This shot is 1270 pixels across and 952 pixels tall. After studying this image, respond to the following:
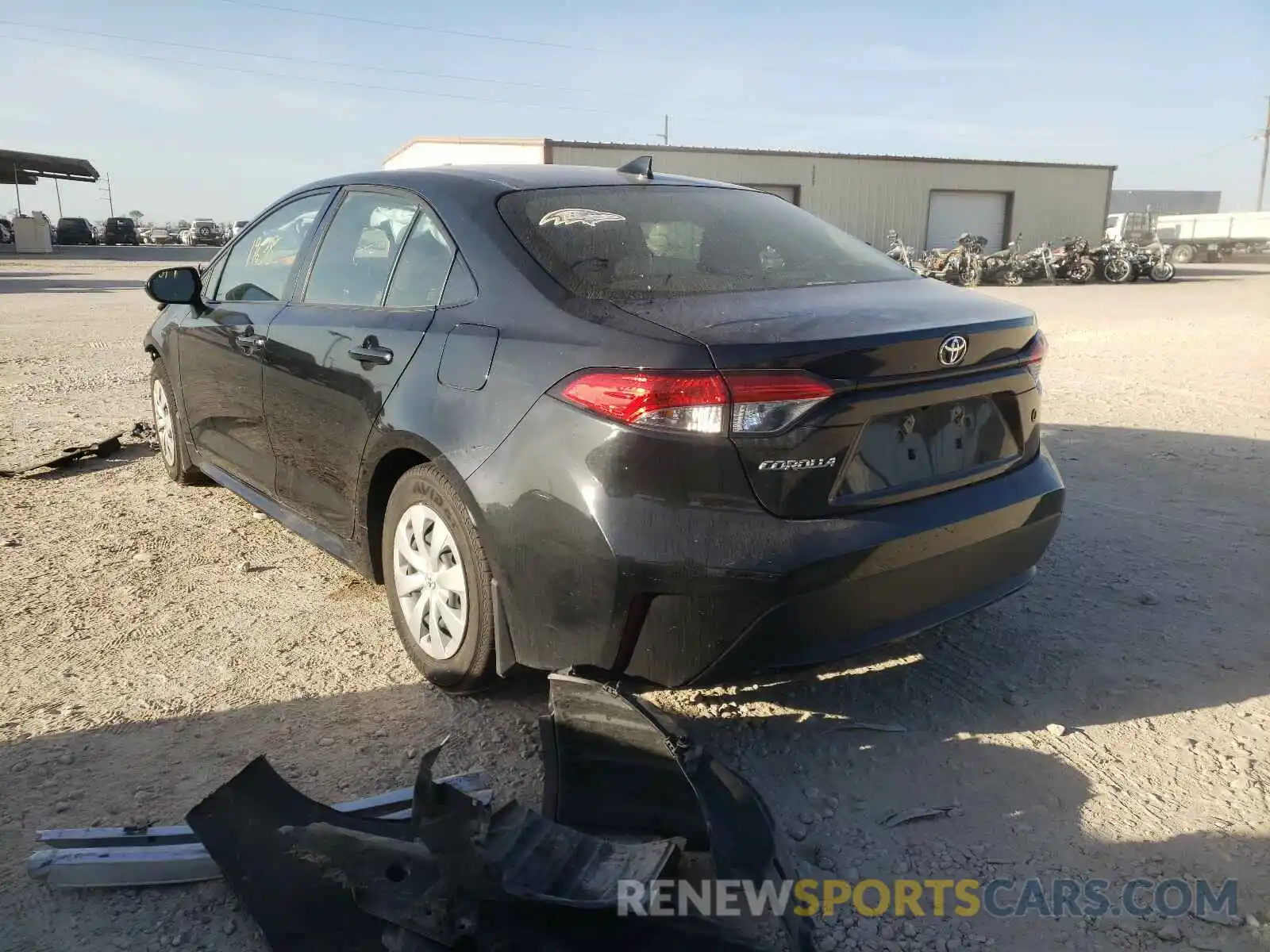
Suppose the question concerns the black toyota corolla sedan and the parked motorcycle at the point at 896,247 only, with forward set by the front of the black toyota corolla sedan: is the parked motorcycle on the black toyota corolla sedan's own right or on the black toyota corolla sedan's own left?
on the black toyota corolla sedan's own right

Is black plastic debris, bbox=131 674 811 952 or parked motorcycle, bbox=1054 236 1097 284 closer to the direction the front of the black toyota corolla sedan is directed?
the parked motorcycle

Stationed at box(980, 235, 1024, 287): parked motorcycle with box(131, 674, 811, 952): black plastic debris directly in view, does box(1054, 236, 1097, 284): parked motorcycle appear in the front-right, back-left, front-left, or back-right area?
back-left

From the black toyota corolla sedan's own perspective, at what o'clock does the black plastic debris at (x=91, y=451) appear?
The black plastic debris is roughly at 12 o'clock from the black toyota corolla sedan.

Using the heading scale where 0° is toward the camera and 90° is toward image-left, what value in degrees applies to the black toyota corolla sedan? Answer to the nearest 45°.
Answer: approximately 135°

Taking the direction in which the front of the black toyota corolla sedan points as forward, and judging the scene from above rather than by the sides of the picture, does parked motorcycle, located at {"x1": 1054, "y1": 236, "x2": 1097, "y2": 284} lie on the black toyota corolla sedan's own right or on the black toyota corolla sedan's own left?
on the black toyota corolla sedan's own right

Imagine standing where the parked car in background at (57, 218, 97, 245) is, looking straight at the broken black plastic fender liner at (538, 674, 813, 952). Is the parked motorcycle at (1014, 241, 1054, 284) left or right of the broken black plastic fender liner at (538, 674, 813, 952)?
left

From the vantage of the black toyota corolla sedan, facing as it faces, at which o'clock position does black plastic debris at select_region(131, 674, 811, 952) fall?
The black plastic debris is roughly at 8 o'clock from the black toyota corolla sedan.

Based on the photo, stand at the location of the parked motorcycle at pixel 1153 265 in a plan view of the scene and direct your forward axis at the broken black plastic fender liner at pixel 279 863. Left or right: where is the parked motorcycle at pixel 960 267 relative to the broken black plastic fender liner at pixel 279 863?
right

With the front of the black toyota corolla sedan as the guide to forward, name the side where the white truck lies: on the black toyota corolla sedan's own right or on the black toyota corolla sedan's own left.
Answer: on the black toyota corolla sedan's own right

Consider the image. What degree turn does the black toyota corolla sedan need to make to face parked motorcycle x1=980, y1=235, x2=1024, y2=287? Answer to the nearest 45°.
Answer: approximately 90° to its right

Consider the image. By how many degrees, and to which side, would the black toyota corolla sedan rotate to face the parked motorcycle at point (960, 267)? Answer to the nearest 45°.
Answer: approximately 45° to its right

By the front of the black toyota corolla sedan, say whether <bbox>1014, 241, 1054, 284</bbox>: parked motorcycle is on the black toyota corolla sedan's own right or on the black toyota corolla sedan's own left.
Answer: on the black toyota corolla sedan's own right

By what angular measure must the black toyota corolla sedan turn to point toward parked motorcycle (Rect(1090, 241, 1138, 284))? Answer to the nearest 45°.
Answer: approximately 90° to its right

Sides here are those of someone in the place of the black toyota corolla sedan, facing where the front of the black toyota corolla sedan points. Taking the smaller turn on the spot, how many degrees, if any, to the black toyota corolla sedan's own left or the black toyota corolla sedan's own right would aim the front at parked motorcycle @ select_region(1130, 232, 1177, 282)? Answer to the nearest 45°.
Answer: approximately 90° to the black toyota corolla sedan's own right
